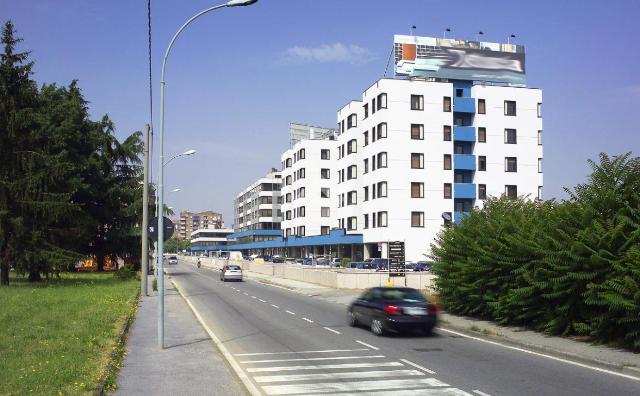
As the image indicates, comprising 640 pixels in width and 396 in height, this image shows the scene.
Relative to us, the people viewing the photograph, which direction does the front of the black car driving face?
facing away from the viewer and to the left of the viewer
